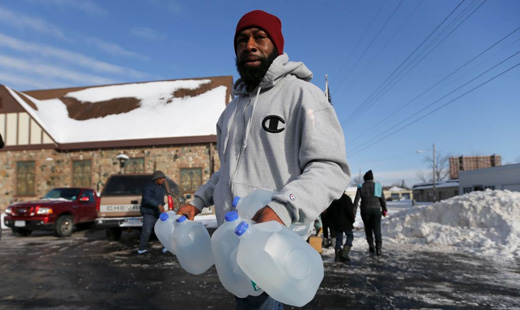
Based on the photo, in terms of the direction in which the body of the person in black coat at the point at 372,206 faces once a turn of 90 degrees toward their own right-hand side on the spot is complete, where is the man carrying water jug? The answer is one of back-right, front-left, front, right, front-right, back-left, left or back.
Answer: right

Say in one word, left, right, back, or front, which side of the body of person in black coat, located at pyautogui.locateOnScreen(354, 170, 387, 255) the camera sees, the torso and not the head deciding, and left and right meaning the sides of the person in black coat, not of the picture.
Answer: back

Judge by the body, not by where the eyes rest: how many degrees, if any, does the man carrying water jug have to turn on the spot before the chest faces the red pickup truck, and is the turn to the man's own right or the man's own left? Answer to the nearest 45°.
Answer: approximately 90° to the man's own right

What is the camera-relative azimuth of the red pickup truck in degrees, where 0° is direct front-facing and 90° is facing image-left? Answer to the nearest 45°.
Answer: approximately 45°

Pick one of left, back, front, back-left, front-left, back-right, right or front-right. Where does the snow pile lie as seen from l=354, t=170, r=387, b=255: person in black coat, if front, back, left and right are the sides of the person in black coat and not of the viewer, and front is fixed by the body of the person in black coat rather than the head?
front-right

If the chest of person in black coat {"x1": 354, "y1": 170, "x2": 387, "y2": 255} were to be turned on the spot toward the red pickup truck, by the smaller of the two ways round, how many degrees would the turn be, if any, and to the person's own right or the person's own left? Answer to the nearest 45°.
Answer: approximately 90° to the person's own left
